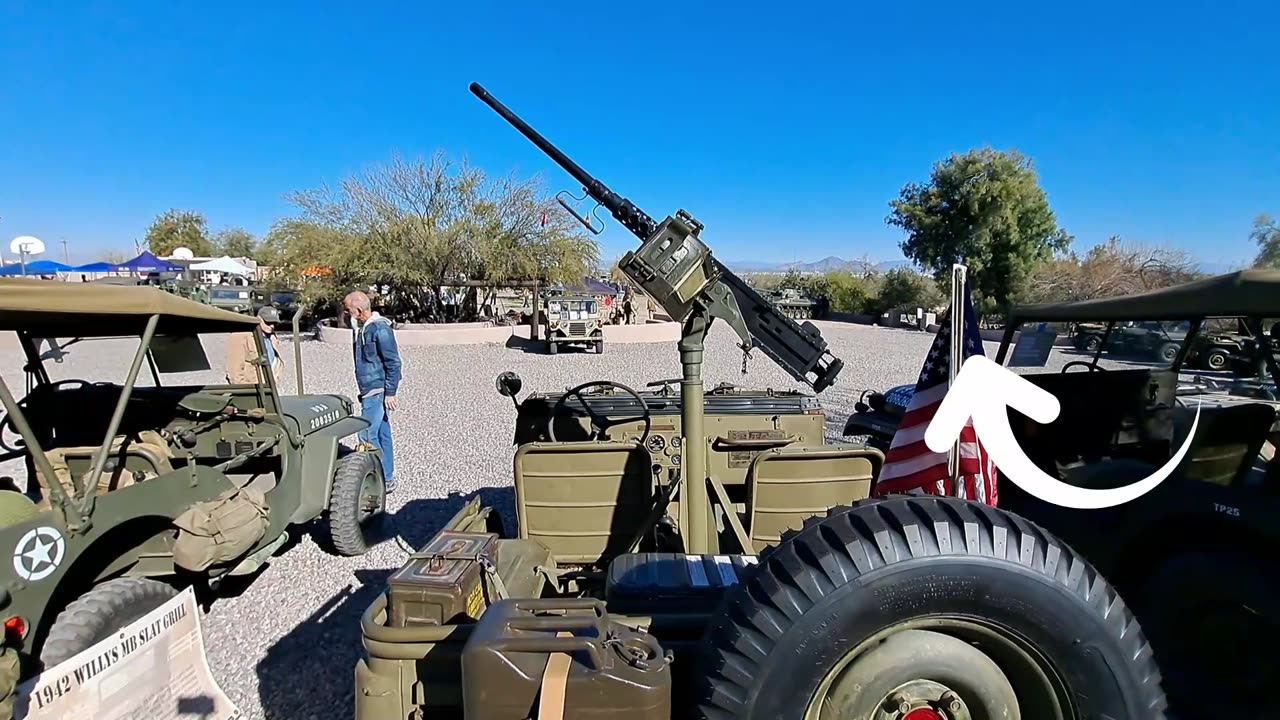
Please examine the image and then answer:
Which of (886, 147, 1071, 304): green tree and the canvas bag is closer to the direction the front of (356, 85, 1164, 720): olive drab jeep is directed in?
the green tree

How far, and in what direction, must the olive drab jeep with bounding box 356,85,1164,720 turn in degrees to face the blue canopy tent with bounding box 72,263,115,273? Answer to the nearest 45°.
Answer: approximately 45° to its left

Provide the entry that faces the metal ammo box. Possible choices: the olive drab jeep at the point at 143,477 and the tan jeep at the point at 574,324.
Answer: the tan jeep at the point at 574,324

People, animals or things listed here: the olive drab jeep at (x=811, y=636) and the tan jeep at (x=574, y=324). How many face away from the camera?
1

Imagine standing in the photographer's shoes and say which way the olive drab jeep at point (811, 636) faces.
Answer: facing away from the viewer

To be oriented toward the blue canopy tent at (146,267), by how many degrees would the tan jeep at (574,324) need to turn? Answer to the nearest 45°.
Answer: approximately 135° to its right

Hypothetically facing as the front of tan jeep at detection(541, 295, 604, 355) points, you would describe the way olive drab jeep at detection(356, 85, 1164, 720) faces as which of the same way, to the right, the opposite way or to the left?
the opposite way

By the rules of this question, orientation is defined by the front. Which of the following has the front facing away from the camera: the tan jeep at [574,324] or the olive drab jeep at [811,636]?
the olive drab jeep at [811,636]
